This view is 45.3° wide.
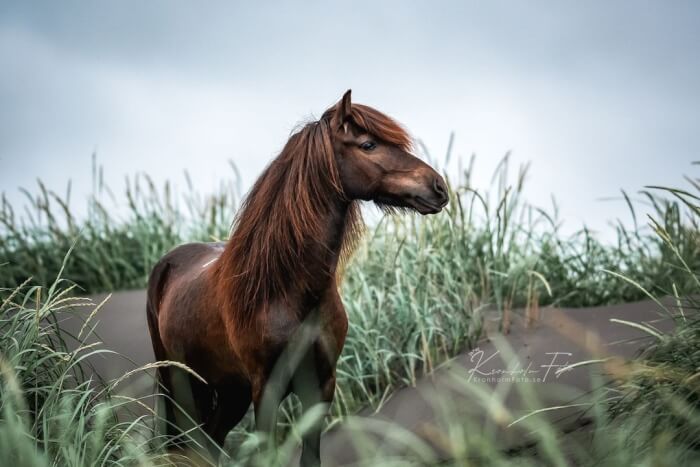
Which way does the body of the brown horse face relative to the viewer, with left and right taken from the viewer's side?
facing the viewer and to the right of the viewer
